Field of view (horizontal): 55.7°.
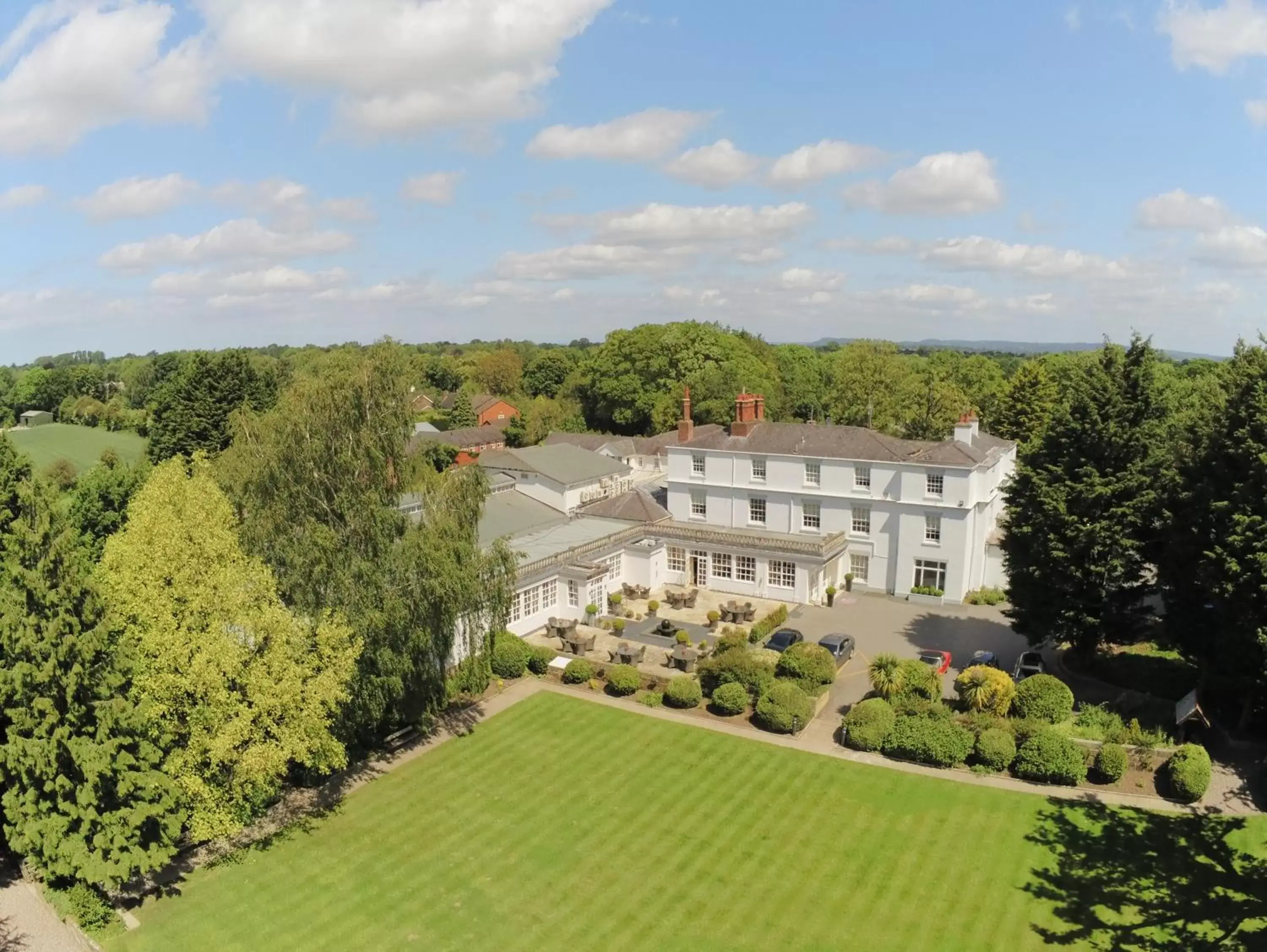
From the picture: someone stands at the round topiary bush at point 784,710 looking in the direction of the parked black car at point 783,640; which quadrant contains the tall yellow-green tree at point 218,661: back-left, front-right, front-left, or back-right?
back-left

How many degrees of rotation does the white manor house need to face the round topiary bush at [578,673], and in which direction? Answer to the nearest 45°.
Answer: approximately 45° to its right

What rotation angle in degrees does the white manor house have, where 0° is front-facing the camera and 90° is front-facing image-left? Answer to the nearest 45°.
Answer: approximately 0°

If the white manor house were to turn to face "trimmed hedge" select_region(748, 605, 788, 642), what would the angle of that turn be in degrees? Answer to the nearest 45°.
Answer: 0° — it already faces it

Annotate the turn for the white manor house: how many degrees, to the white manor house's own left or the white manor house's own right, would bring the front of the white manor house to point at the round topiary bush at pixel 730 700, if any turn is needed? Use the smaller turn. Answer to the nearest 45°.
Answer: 0° — it already faces it
